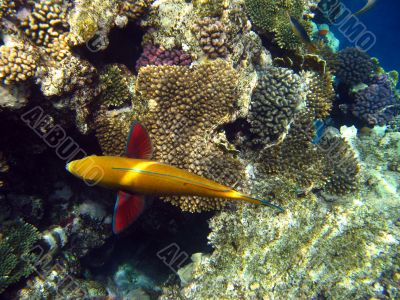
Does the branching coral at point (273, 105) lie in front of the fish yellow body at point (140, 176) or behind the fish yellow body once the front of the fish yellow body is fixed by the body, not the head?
behind

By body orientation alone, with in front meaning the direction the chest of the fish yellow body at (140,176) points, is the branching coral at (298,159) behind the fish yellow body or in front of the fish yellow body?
behind

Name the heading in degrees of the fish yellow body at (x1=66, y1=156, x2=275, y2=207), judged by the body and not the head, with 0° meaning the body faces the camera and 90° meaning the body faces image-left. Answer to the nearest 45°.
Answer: approximately 90°

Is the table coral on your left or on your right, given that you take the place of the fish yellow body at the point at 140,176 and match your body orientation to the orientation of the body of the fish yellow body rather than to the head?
on your right

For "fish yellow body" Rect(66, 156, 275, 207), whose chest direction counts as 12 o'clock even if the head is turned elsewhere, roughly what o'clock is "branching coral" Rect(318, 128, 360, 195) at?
The branching coral is roughly at 5 o'clock from the fish yellow body.

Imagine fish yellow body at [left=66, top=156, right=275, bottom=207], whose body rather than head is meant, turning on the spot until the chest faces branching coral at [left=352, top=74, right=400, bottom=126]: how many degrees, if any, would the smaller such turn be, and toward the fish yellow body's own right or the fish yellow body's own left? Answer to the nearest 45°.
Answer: approximately 135° to the fish yellow body's own right

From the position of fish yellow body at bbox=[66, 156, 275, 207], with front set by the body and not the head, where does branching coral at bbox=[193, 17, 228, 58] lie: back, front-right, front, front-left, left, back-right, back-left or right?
back-right

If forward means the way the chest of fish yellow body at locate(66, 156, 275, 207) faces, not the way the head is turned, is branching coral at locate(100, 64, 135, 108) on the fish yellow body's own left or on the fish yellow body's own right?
on the fish yellow body's own right

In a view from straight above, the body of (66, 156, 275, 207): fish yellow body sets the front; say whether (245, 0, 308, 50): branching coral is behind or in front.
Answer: behind
